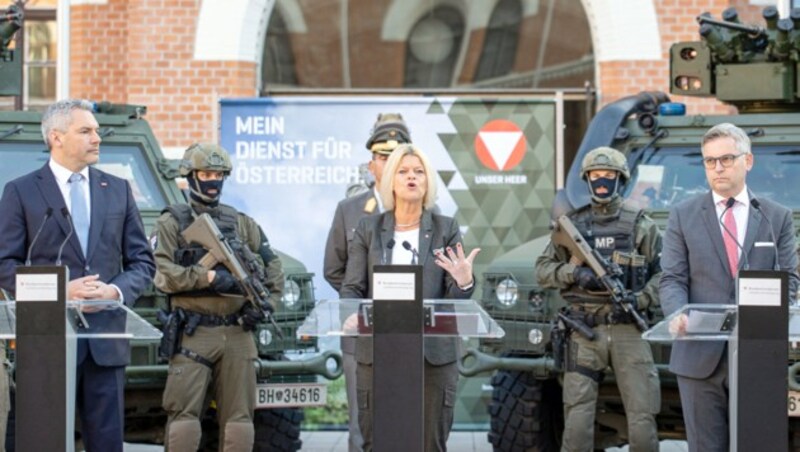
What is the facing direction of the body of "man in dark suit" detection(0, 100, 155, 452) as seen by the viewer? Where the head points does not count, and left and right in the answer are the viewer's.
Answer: facing the viewer and to the right of the viewer

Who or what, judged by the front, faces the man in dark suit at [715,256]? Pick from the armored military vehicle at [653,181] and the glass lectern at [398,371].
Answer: the armored military vehicle

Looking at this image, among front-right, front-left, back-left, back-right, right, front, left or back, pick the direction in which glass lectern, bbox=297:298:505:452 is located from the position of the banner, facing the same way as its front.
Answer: front

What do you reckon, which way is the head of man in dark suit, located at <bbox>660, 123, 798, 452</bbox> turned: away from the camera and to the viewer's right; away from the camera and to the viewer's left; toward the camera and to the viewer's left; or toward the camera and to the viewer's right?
toward the camera and to the viewer's left

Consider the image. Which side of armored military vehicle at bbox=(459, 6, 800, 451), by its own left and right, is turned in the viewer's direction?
front

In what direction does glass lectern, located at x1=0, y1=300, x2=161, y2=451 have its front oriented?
toward the camera

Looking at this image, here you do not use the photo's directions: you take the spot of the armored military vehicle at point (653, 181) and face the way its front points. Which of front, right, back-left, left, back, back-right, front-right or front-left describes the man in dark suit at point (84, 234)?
front-right

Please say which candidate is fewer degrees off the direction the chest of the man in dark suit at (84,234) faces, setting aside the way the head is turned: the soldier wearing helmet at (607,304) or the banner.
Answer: the soldier wearing helmet

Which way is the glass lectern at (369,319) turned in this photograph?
toward the camera

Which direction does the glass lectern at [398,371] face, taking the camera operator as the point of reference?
facing the viewer
